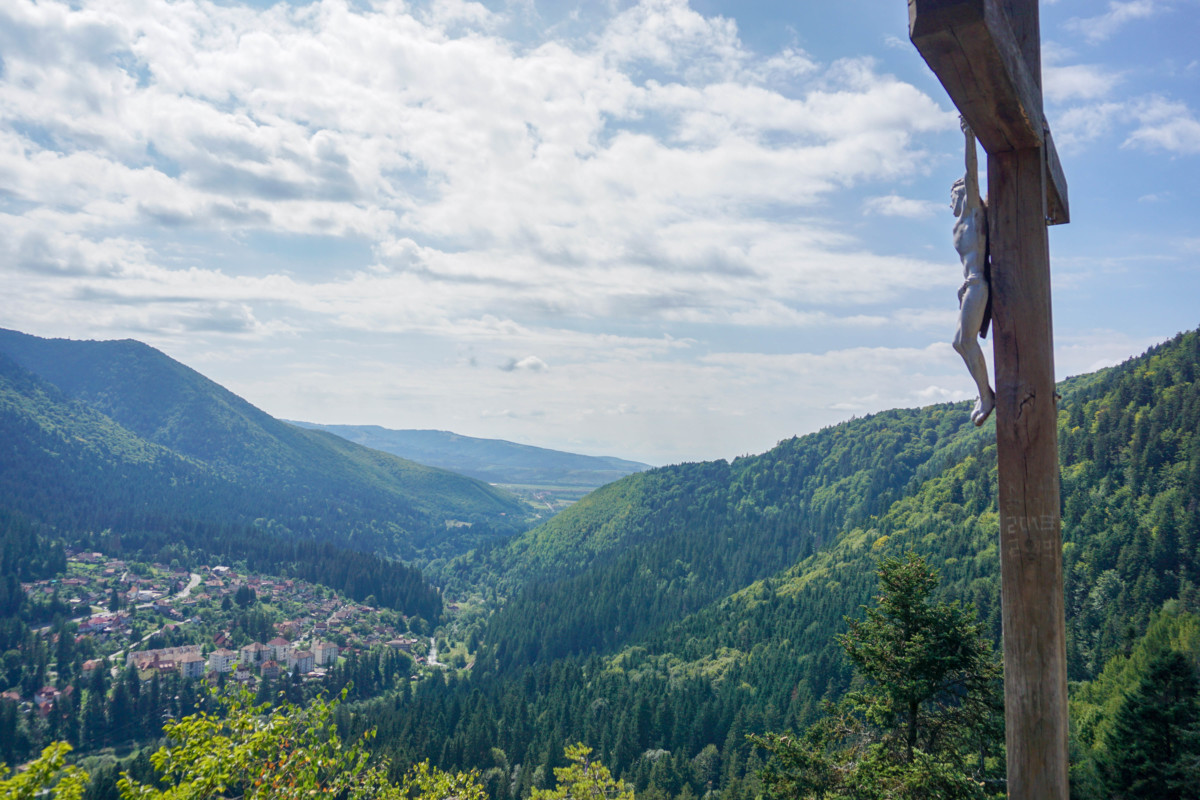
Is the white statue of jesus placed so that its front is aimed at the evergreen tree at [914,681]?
no

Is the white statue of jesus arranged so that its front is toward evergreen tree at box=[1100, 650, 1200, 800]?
no

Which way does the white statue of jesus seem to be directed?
to the viewer's left
